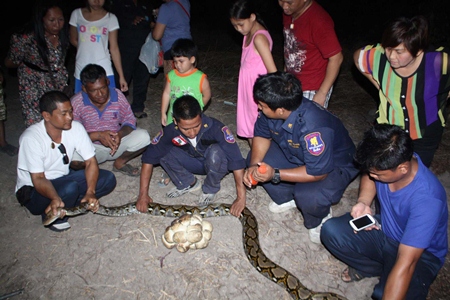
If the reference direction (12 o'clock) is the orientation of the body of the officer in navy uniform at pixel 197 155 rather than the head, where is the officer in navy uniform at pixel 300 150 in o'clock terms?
the officer in navy uniform at pixel 300 150 is roughly at 10 o'clock from the officer in navy uniform at pixel 197 155.

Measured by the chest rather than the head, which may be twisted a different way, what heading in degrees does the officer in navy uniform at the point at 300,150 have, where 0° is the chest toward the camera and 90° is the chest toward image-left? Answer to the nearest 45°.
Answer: approximately 45°

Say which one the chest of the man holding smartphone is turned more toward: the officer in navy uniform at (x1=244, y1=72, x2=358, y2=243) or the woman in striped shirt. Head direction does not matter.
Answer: the officer in navy uniform

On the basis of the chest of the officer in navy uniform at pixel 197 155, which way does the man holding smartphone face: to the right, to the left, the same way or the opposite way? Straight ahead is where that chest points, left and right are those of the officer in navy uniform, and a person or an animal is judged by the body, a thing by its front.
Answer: to the right

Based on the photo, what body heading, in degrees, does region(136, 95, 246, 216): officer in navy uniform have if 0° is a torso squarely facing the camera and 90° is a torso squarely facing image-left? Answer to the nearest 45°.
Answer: approximately 0°

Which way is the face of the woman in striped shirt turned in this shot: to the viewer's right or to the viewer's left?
to the viewer's left

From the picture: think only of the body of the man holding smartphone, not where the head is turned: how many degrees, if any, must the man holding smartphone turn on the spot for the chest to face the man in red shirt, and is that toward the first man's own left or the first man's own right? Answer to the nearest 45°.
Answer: approximately 90° to the first man's own right

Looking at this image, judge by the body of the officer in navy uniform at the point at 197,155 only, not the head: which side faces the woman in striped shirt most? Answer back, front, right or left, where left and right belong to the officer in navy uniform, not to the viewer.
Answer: left

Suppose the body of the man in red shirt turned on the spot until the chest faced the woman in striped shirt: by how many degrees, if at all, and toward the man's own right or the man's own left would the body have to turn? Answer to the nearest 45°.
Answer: approximately 90° to the man's own left
